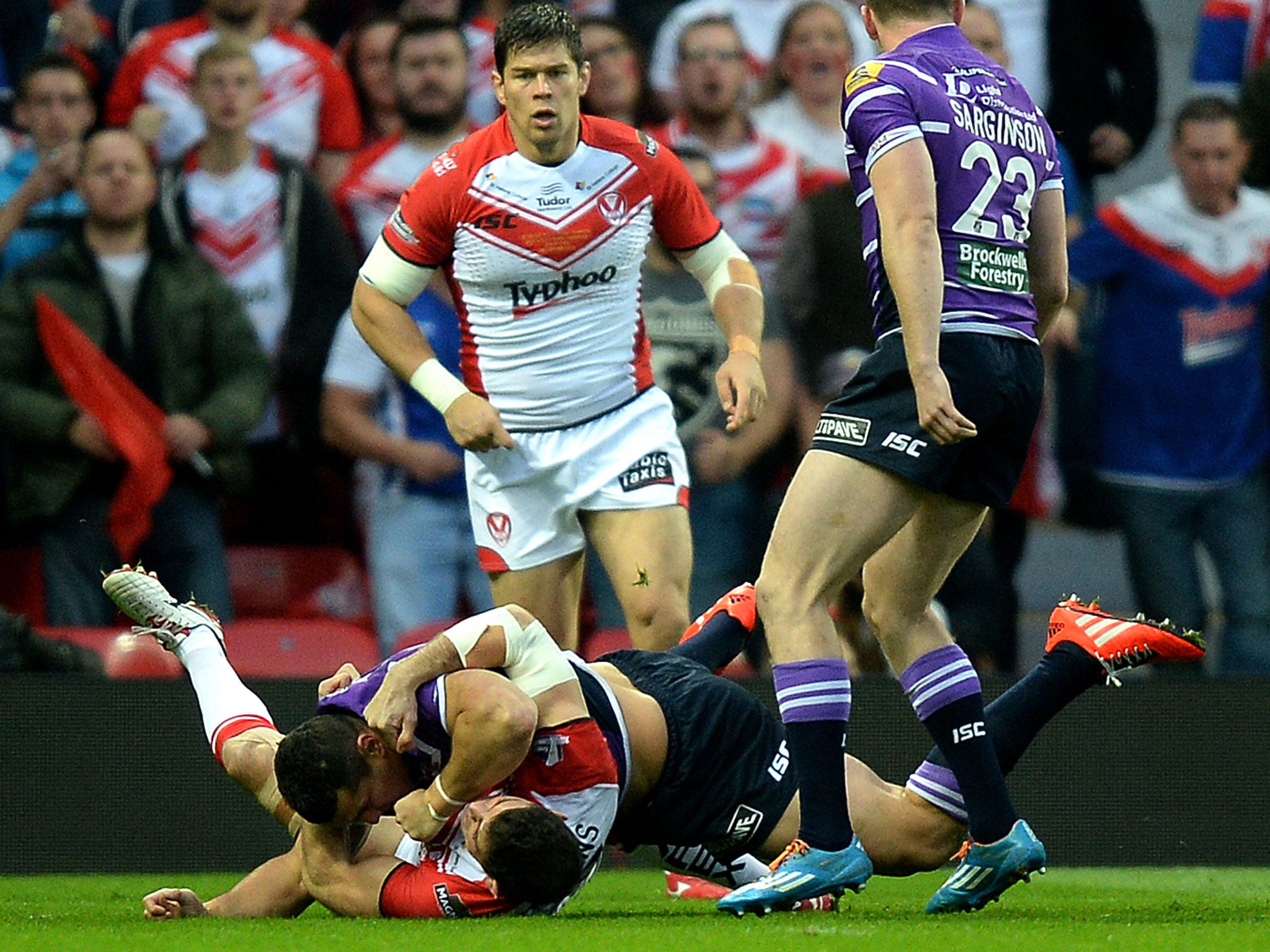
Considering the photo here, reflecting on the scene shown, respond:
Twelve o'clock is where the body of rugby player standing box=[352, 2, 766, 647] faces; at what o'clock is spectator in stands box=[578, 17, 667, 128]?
The spectator in stands is roughly at 6 o'clock from the rugby player standing.

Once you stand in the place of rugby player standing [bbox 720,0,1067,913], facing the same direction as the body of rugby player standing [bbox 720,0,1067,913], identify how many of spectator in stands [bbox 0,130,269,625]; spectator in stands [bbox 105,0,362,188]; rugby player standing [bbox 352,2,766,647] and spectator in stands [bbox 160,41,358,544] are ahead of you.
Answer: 4

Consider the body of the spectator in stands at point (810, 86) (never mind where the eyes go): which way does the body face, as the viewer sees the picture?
toward the camera

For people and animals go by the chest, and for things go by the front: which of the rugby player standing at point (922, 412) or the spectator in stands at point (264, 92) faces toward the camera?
the spectator in stands

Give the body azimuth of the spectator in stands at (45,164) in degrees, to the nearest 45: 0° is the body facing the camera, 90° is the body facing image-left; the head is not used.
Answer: approximately 0°

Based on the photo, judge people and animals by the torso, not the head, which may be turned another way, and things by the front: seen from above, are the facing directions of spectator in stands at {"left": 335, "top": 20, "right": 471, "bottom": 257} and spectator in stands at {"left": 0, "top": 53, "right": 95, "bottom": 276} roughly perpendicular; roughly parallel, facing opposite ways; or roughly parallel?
roughly parallel

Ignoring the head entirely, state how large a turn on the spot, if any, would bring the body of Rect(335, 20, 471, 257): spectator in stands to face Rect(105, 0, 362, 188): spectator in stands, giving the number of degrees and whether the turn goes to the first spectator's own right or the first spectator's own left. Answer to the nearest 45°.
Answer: approximately 135° to the first spectator's own right

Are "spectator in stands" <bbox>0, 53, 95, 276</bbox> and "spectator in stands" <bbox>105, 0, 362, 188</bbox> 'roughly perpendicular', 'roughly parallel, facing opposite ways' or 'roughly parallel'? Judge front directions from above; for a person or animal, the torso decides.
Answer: roughly parallel

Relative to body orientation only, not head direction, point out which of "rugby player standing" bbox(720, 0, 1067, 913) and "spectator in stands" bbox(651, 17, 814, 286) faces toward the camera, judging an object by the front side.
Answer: the spectator in stands

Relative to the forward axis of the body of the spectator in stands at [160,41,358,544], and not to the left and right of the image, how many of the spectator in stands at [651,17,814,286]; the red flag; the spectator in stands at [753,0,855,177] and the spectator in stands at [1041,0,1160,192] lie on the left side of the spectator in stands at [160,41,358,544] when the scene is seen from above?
3

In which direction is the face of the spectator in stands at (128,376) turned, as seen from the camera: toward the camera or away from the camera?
toward the camera

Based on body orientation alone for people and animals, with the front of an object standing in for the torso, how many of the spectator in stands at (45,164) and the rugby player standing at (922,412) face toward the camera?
1

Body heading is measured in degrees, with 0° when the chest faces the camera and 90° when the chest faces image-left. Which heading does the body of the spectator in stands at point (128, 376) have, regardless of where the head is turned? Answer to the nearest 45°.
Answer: approximately 0°

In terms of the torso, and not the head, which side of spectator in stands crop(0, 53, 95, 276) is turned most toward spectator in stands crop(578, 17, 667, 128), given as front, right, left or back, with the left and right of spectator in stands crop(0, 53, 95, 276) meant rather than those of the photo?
left

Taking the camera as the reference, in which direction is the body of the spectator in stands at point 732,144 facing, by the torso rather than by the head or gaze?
toward the camera
